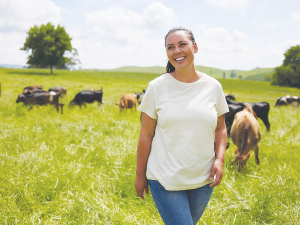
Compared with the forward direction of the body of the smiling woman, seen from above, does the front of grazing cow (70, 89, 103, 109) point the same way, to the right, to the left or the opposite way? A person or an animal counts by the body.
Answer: to the right

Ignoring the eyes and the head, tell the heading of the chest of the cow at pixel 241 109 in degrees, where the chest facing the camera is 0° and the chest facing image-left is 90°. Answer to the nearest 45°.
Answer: approximately 90°

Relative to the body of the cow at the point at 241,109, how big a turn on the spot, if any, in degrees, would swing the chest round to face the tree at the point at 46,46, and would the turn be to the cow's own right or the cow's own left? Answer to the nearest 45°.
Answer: approximately 45° to the cow's own right

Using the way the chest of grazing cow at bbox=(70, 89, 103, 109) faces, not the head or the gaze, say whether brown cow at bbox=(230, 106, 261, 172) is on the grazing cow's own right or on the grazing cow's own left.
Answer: on the grazing cow's own left

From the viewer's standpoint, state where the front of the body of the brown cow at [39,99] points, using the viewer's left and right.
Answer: facing to the left of the viewer

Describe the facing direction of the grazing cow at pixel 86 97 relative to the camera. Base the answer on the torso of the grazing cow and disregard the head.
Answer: to the viewer's left
